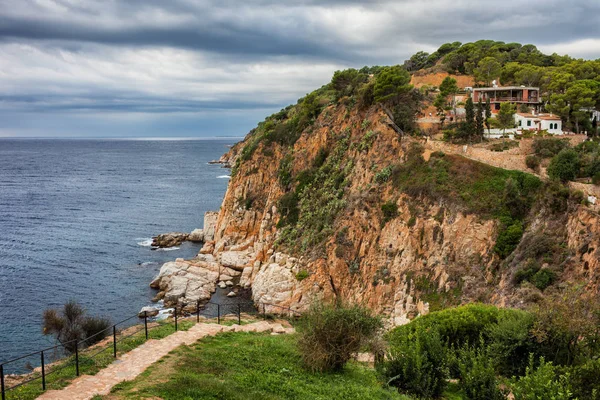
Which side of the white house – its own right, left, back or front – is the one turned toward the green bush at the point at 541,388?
front

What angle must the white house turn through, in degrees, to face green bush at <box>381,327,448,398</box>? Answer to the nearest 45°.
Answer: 0° — it already faces it

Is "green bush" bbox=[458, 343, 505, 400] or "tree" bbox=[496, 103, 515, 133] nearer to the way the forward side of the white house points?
the green bush

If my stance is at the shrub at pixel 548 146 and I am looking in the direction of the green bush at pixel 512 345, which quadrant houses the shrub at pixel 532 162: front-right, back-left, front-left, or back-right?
front-right

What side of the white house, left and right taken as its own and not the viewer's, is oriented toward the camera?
front

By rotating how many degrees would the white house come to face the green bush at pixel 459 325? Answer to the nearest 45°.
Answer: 0° — it already faces it

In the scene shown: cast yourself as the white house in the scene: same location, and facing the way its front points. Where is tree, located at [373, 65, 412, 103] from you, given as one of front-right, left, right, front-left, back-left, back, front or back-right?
right

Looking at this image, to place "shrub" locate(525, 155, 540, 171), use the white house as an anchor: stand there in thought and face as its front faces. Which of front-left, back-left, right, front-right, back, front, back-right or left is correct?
front

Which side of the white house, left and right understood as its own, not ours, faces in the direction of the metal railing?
front

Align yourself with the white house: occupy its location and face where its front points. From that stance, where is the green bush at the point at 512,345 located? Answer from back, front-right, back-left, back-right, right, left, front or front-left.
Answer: front

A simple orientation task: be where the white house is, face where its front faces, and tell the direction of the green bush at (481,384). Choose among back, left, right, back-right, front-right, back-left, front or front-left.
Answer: front

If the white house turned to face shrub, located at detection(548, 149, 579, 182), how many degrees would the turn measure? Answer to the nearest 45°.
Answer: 0° — it already faces it

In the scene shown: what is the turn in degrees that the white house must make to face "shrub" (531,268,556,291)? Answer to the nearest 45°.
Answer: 0° — it already faces it

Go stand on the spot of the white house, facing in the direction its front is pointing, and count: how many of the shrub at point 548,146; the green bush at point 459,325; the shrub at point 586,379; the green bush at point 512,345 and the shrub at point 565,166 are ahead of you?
5

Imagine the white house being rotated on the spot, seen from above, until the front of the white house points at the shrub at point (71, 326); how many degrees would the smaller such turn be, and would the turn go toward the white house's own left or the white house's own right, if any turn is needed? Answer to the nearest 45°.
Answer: approximately 45° to the white house's own right

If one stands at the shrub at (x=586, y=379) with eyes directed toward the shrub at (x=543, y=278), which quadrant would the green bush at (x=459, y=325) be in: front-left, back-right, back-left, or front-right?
front-left
